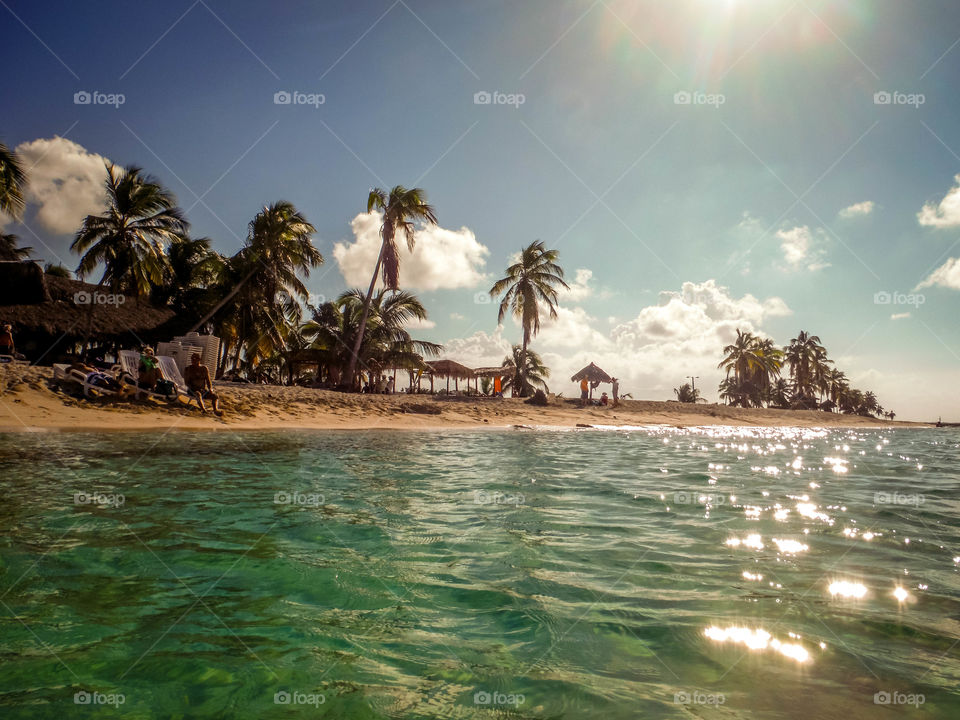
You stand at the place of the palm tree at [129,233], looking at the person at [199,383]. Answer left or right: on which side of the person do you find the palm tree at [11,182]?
right

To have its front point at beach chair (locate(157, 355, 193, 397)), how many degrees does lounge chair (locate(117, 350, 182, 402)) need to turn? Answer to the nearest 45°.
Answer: approximately 90° to its left

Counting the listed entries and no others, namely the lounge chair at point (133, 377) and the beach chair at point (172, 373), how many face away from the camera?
0

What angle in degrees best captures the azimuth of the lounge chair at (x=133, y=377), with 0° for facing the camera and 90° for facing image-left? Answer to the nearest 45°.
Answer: approximately 315°

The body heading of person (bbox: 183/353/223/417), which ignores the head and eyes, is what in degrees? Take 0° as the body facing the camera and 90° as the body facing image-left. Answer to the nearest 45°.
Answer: approximately 315°

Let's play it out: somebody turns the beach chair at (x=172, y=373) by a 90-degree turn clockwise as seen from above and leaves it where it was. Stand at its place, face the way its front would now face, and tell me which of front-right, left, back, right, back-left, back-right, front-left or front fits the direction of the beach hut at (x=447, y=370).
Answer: back

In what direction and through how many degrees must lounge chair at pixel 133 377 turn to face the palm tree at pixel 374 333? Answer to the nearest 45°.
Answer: approximately 90° to its left

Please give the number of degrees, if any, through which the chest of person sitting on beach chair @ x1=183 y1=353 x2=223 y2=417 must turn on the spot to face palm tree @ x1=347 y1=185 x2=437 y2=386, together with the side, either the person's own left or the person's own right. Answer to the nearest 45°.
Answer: approximately 90° to the person's own left

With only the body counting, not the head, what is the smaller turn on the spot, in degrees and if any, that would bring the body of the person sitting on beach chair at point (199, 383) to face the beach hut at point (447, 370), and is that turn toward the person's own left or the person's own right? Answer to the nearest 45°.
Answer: approximately 90° to the person's own left
